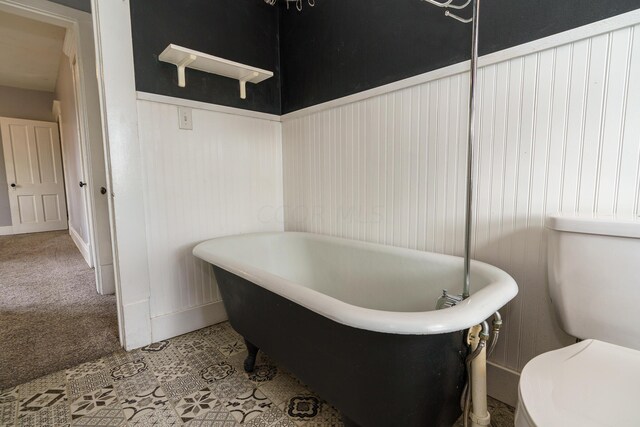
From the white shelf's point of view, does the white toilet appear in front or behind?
in front

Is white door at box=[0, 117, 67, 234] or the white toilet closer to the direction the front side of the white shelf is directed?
the white toilet

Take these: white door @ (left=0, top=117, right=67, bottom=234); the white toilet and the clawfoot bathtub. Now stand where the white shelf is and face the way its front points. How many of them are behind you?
1

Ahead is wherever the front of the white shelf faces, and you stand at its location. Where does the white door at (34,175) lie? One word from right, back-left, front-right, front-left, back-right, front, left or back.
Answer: back

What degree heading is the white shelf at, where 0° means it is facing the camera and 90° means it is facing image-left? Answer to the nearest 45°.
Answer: approximately 315°

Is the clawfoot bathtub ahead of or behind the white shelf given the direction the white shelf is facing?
ahead
